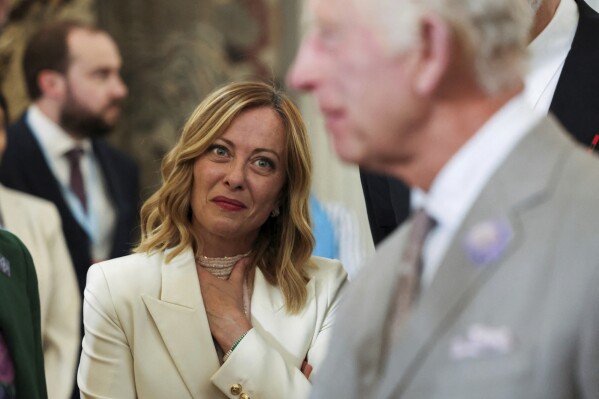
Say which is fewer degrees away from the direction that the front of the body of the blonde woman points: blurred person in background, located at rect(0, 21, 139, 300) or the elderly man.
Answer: the elderly man

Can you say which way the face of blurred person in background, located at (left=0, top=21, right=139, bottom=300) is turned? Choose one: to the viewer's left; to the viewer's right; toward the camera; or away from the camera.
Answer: to the viewer's right

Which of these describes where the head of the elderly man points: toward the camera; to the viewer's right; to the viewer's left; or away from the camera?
to the viewer's left

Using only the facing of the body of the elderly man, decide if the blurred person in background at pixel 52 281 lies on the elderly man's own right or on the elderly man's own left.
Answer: on the elderly man's own right

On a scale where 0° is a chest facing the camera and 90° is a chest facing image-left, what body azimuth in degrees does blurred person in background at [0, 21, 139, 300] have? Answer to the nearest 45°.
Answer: approximately 315°

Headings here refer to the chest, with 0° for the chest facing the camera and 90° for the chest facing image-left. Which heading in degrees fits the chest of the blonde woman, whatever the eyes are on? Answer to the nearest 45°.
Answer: approximately 0°
